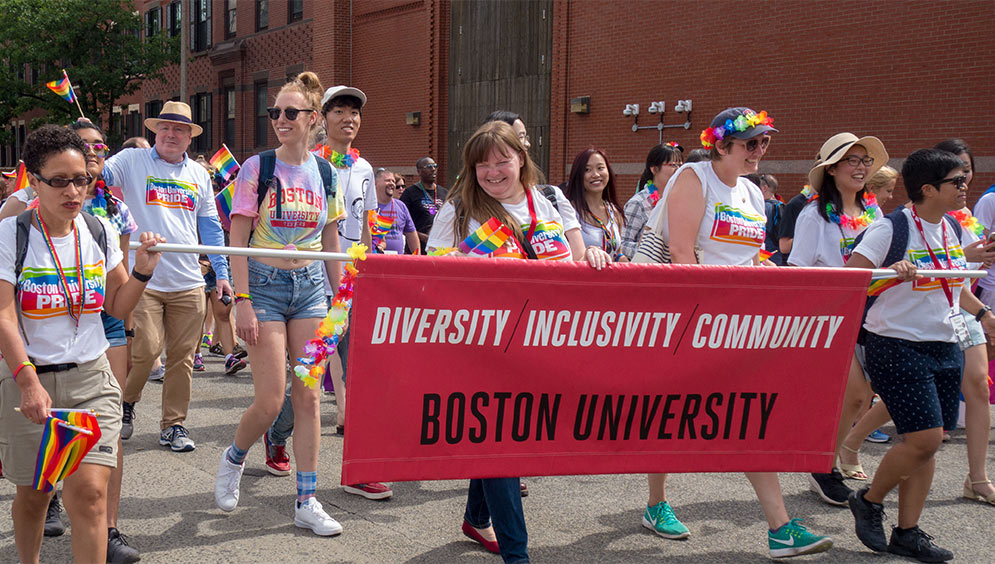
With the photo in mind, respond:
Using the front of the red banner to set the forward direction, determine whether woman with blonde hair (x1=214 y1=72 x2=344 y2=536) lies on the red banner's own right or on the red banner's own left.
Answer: on the red banner's own right

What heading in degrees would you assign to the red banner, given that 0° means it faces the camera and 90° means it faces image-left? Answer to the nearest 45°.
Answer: approximately 0°

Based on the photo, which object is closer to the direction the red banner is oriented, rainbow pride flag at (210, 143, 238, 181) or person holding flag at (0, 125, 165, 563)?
the person holding flag

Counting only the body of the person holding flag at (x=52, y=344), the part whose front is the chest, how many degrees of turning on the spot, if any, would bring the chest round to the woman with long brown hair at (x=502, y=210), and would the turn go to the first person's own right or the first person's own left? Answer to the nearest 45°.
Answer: approximately 90° to the first person's own left

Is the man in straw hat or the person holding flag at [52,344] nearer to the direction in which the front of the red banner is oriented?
the person holding flag

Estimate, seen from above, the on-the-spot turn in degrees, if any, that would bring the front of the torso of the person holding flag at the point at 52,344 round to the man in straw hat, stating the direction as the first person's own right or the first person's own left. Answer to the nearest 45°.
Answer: approximately 180°

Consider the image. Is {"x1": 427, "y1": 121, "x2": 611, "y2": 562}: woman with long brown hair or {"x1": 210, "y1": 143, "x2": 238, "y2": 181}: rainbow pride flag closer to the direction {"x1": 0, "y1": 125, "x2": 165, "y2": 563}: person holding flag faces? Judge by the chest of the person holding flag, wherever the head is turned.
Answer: the woman with long brown hair

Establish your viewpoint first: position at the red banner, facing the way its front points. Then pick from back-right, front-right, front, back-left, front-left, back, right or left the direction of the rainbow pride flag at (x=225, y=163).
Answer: back-right

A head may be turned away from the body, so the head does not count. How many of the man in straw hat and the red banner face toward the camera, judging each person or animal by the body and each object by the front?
2
